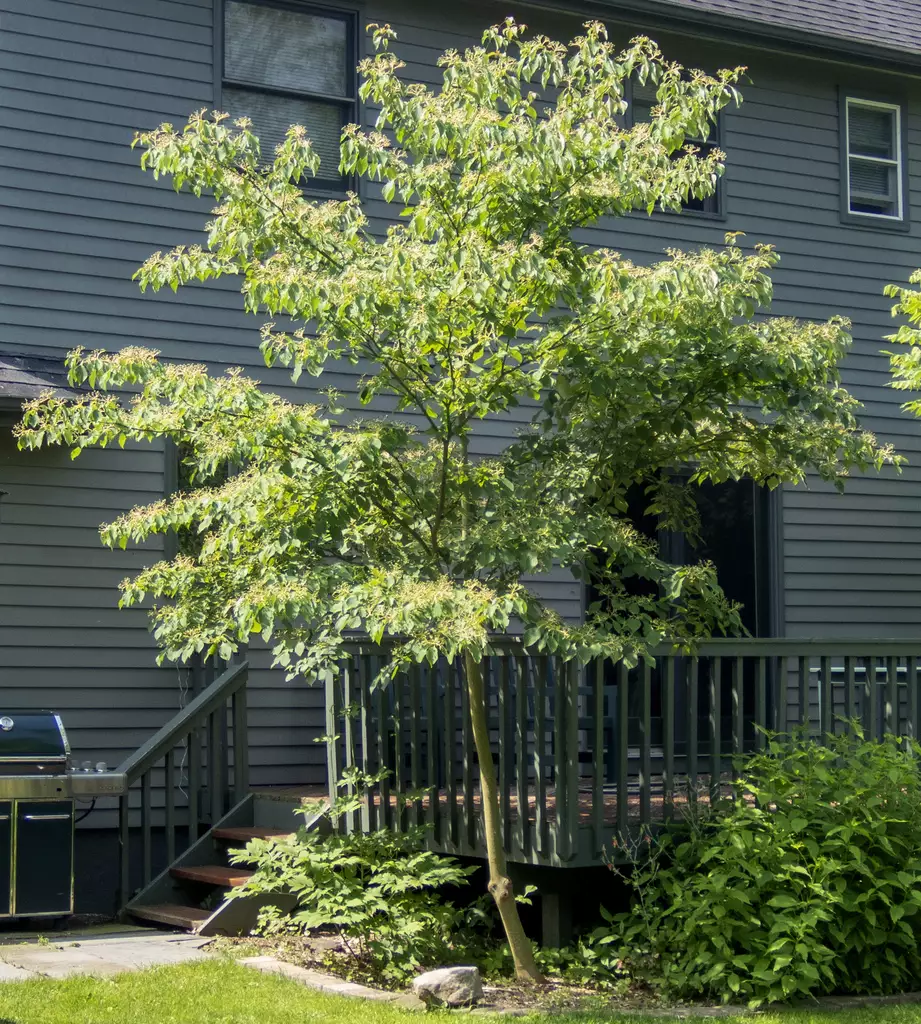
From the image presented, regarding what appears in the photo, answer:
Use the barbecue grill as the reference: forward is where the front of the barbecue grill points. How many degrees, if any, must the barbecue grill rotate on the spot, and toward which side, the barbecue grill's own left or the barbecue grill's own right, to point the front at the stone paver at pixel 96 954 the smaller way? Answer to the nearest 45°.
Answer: approximately 45° to the barbecue grill's own left

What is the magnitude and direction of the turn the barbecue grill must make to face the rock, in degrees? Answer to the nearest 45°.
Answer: approximately 45° to its left

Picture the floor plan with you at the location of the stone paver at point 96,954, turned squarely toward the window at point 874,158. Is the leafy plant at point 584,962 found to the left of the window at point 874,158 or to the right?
right

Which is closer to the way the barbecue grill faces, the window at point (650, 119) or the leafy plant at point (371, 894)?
the leafy plant

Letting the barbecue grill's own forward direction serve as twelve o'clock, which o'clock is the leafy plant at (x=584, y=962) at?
The leafy plant is roughly at 10 o'clock from the barbecue grill.

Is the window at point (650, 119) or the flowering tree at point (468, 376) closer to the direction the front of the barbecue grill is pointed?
the flowering tree

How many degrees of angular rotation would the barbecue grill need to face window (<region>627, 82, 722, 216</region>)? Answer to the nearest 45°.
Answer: approximately 135° to its left

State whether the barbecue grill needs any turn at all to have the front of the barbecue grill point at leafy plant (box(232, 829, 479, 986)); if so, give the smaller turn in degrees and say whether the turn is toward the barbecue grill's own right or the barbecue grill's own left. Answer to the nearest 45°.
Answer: approximately 45° to the barbecue grill's own left

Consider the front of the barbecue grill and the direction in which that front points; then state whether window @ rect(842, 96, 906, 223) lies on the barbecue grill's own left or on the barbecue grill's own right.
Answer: on the barbecue grill's own left

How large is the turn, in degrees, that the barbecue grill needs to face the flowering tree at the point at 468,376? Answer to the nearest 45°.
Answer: approximately 45° to its left

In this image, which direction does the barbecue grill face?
toward the camera

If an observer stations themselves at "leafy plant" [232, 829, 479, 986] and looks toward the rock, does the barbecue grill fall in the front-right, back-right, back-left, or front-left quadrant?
back-right
